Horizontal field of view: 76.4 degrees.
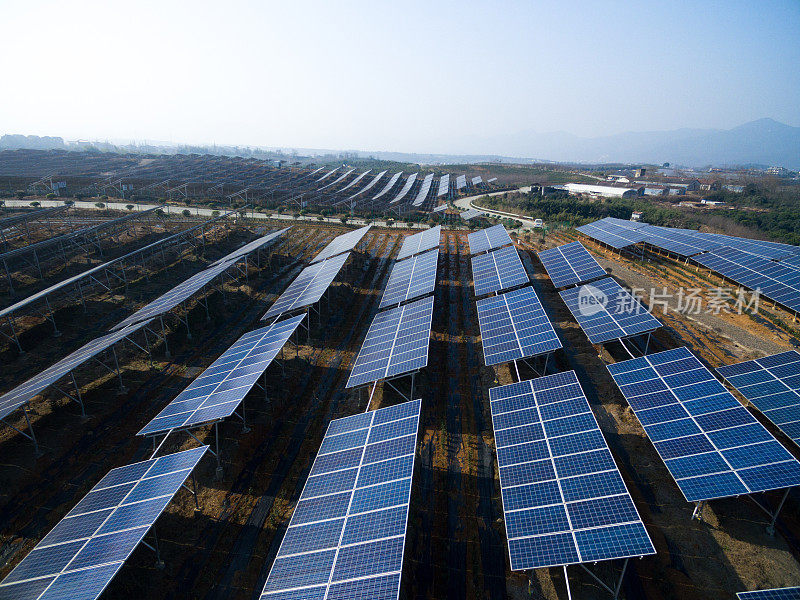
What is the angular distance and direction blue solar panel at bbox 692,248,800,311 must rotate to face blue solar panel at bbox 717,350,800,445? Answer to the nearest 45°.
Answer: approximately 45° to its left

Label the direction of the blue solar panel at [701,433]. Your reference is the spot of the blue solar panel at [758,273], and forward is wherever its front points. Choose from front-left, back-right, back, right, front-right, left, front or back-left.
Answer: front-left

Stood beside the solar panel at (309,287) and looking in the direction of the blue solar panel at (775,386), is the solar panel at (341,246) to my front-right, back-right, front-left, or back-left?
back-left

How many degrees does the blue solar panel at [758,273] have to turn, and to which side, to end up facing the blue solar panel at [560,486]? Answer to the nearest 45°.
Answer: approximately 45° to its left

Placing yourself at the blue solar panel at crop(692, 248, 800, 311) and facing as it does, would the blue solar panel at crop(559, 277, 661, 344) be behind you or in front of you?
in front

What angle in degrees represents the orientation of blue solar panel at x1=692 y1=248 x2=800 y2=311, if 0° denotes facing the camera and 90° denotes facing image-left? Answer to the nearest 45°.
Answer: approximately 45°

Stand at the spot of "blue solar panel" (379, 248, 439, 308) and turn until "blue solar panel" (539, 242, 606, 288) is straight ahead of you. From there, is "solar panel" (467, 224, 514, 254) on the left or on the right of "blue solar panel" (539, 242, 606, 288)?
left

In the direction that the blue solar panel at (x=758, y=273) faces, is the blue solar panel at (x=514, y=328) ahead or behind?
ahead
